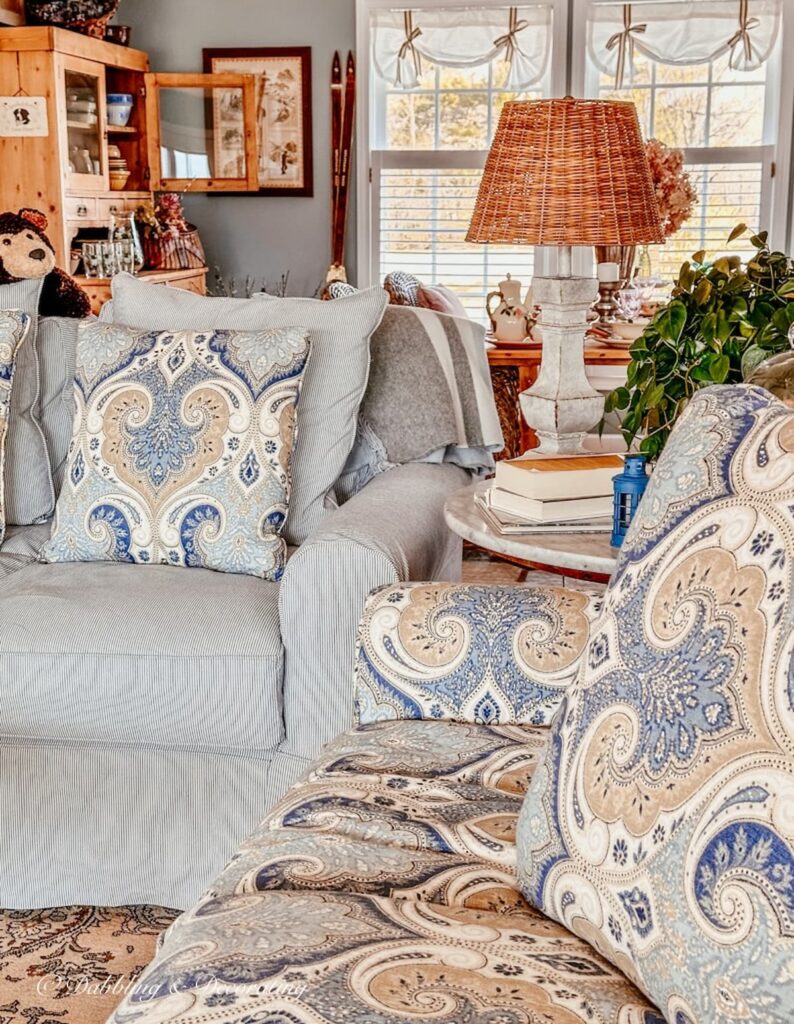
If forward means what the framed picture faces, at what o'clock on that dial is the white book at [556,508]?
The white book is roughly at 12 o'clock from the framed picture.

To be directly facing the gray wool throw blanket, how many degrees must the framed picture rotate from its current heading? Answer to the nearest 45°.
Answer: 0° — it already faces it

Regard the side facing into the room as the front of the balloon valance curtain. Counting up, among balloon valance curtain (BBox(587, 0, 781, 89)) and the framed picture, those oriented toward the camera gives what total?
2

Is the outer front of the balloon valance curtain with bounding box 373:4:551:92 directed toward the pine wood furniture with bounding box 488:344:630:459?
yes

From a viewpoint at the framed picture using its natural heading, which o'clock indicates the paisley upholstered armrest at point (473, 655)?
The paisley upholstered armrest is roughly at 12 o'clock from the framed picture.

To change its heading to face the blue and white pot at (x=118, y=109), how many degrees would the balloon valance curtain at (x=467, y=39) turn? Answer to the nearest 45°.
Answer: approximately 90° to its right

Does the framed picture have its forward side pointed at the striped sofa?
yes
